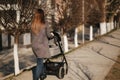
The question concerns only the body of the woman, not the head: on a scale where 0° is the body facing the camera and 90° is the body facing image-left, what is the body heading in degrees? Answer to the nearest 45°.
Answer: approximately 225°

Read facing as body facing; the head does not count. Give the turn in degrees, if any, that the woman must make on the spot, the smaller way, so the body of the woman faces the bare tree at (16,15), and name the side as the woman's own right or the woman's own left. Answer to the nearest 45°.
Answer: approximately 90° to the woman's own left
